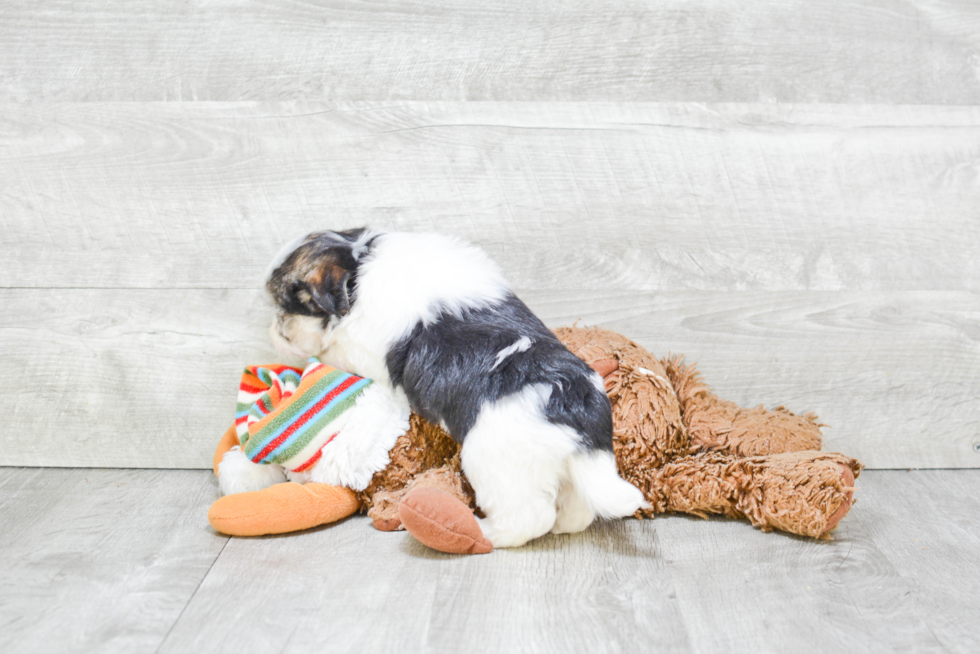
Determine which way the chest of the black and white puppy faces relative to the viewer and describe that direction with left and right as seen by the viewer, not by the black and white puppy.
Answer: facing away from the viewer and to the left of the viewer
